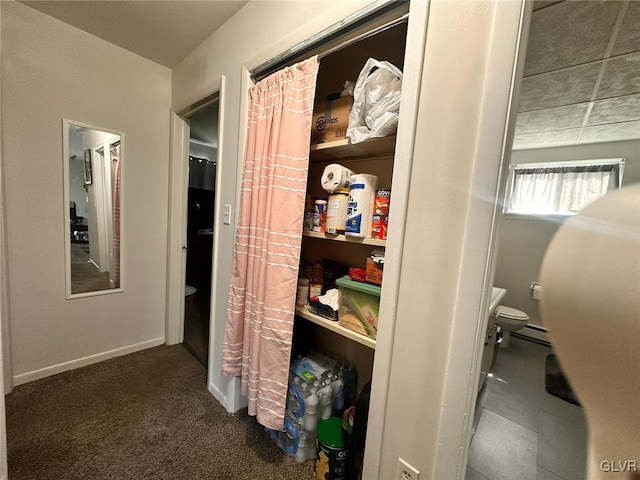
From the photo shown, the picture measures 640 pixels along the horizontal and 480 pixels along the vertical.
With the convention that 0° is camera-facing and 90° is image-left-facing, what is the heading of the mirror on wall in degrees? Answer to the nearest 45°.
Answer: approximately 315°

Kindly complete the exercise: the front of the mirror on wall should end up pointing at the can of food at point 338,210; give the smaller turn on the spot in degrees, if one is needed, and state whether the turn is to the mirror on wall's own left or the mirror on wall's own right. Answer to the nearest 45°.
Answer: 0° — it already faces it

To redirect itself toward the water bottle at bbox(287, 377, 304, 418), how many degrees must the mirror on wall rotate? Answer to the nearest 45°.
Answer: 0° — it already faces it

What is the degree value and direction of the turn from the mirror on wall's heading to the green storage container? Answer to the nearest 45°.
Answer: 0° — it already faces it
